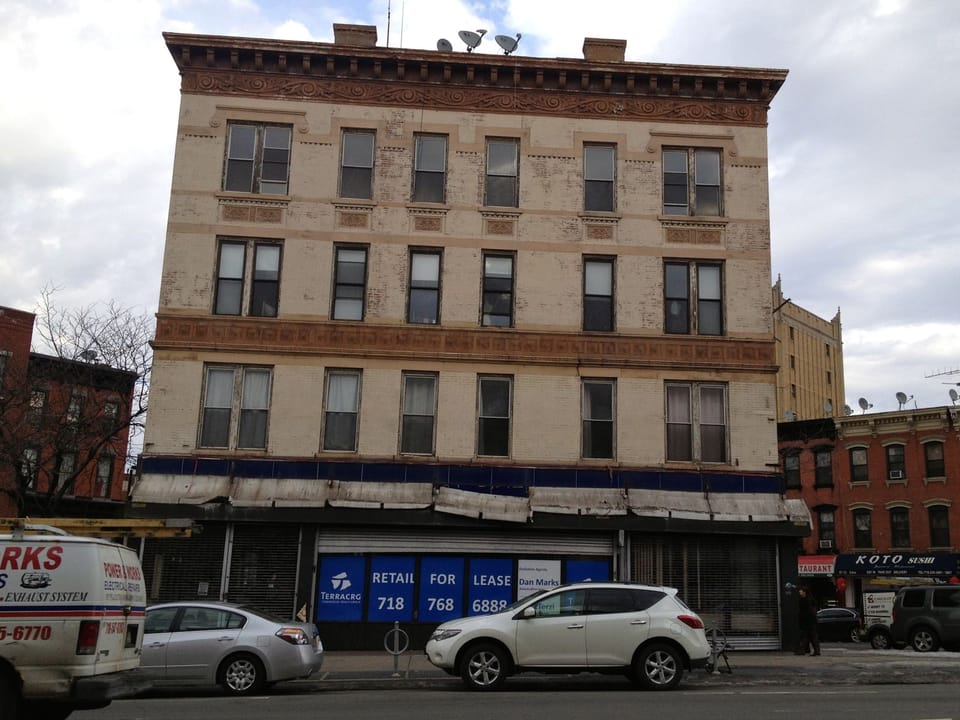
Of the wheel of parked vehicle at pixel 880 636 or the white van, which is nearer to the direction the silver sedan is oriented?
the white van

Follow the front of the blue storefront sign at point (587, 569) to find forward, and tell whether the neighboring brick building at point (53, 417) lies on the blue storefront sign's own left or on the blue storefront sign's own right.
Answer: on the blue storefront sign's own right

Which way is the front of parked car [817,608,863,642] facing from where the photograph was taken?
facing to the left of the viewer

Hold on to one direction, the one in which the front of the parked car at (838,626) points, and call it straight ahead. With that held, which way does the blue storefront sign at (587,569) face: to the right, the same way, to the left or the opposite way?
to the left

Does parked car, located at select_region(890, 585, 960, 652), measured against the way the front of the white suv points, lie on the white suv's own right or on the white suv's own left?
on the white suv's own right

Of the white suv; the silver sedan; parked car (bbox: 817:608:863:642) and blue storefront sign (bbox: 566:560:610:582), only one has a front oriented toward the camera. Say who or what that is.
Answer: the blue storefront sign

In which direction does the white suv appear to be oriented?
to the viewer's left

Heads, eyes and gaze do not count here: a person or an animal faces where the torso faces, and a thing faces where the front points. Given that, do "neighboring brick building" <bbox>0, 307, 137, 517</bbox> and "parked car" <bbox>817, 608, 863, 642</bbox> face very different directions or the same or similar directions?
very different directions

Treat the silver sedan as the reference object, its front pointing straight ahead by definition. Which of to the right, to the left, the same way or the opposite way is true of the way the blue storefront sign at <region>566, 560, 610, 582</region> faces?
to the left

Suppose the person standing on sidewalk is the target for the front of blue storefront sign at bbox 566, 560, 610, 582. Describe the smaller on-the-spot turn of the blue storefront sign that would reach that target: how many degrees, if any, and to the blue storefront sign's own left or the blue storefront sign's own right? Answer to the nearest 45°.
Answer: approximately 90° to the blue storefront sign's own left
